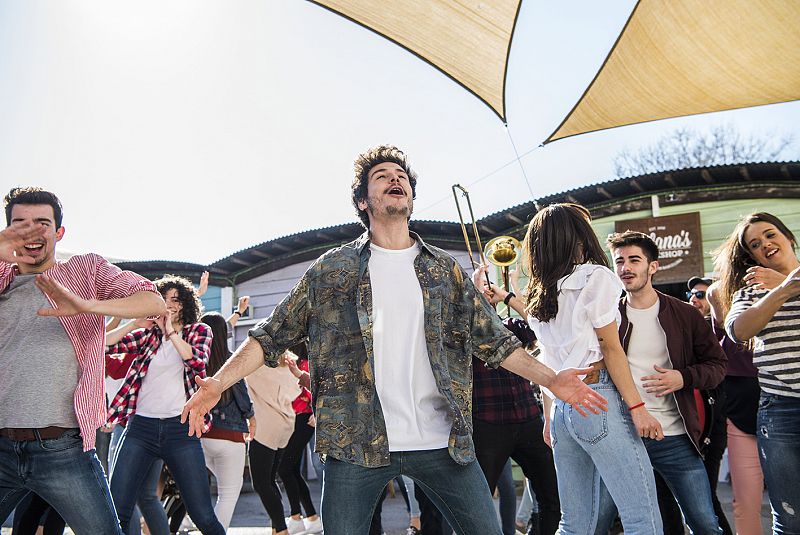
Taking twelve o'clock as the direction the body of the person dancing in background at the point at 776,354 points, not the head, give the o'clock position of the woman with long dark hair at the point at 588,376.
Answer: The woman with long dark hair is roughly at 3 o'clock from the person dancing in background.

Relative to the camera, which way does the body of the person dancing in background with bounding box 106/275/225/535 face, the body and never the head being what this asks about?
toward the camera

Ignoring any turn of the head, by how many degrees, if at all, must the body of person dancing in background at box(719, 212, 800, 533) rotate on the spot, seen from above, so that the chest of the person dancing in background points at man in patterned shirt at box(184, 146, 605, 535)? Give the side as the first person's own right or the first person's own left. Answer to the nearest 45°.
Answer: approximately 90° to the first person's own right

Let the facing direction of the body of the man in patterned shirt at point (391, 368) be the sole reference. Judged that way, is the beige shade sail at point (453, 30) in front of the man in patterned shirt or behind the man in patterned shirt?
behind

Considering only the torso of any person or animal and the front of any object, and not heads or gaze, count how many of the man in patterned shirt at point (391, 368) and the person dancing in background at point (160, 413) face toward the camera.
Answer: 2

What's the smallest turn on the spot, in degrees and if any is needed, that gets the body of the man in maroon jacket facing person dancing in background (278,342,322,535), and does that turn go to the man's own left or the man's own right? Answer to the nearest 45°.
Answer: approximately 90° to the man's own right

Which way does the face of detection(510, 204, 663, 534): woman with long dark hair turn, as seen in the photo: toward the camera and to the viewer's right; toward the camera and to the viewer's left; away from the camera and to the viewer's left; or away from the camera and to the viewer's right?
away from the camera and to the viewer's right

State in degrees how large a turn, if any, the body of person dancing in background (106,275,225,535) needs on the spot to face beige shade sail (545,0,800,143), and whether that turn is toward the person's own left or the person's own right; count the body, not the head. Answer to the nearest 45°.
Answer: approximately 90° to the person's own left

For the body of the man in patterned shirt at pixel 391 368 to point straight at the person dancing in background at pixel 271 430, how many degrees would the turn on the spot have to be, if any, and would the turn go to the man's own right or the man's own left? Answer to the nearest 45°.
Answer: approximately 180°

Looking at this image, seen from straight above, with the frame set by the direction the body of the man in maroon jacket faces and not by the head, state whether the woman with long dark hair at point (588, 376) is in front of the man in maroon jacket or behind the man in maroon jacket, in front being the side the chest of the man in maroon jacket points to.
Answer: in front
